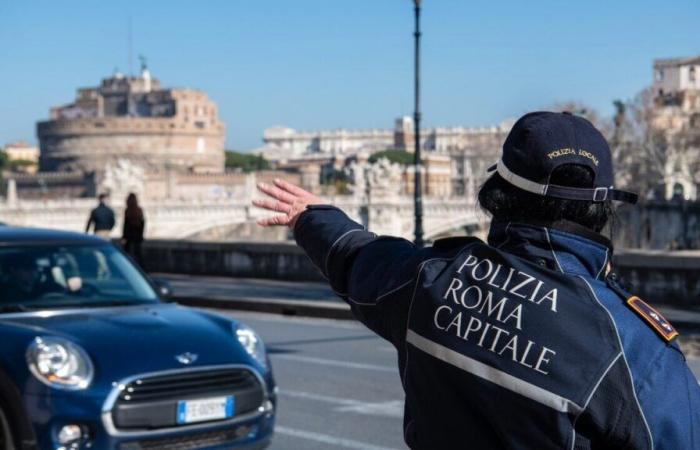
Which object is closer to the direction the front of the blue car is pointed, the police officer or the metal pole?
the police officer

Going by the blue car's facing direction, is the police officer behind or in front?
in front

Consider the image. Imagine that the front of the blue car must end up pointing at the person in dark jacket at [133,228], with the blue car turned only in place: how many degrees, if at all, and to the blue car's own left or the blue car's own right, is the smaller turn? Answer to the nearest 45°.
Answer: approximately 135° to the blue car's own left

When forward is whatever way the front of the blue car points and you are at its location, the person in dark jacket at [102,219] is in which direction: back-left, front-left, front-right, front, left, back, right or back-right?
back-left

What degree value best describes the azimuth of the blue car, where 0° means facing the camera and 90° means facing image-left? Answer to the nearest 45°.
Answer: approximately 315°
